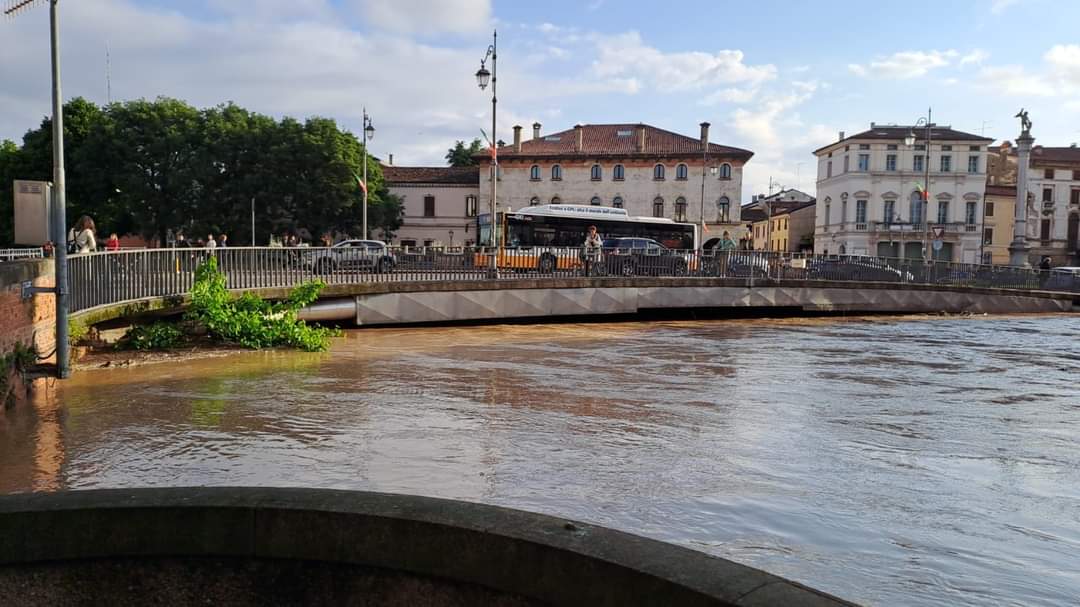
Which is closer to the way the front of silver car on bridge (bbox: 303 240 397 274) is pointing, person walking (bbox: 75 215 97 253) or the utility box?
the person walking

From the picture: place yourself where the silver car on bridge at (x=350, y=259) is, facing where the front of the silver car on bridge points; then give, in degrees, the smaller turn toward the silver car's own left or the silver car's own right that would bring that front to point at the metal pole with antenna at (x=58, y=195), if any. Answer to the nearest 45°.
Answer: approximately 45° to the silver car's own left

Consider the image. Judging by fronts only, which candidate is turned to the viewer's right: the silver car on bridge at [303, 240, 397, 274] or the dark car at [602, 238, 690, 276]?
the dark car at [602, 238, 690, 276]

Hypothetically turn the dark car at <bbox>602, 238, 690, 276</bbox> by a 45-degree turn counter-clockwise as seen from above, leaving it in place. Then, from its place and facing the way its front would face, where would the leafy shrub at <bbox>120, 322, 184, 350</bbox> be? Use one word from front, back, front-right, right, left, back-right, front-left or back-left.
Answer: back

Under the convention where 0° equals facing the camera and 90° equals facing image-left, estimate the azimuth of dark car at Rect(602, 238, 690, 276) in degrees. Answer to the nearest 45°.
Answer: approximately 270°

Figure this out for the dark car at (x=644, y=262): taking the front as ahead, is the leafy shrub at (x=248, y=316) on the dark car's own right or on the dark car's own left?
on the dark car's own right

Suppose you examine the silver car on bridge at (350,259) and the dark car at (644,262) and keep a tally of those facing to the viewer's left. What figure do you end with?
1

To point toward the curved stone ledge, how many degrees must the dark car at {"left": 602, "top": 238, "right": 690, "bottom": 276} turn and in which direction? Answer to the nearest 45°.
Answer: approximately 90° to its right

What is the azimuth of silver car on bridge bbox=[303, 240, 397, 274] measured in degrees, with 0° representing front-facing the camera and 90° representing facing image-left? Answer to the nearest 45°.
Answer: approximately 90°
